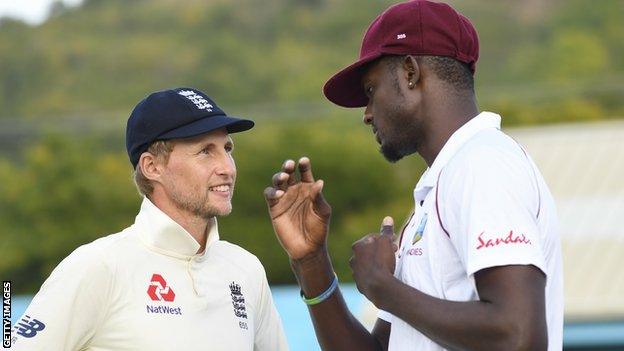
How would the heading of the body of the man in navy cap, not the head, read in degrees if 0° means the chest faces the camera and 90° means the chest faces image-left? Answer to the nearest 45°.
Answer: approximately 315°

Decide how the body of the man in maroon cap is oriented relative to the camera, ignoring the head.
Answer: to the viewer's left

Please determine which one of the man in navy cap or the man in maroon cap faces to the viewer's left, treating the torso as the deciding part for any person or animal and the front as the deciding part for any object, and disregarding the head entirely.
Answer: the man in maroon cap

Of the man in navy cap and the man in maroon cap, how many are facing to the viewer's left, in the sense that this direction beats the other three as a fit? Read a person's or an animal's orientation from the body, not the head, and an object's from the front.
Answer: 1
